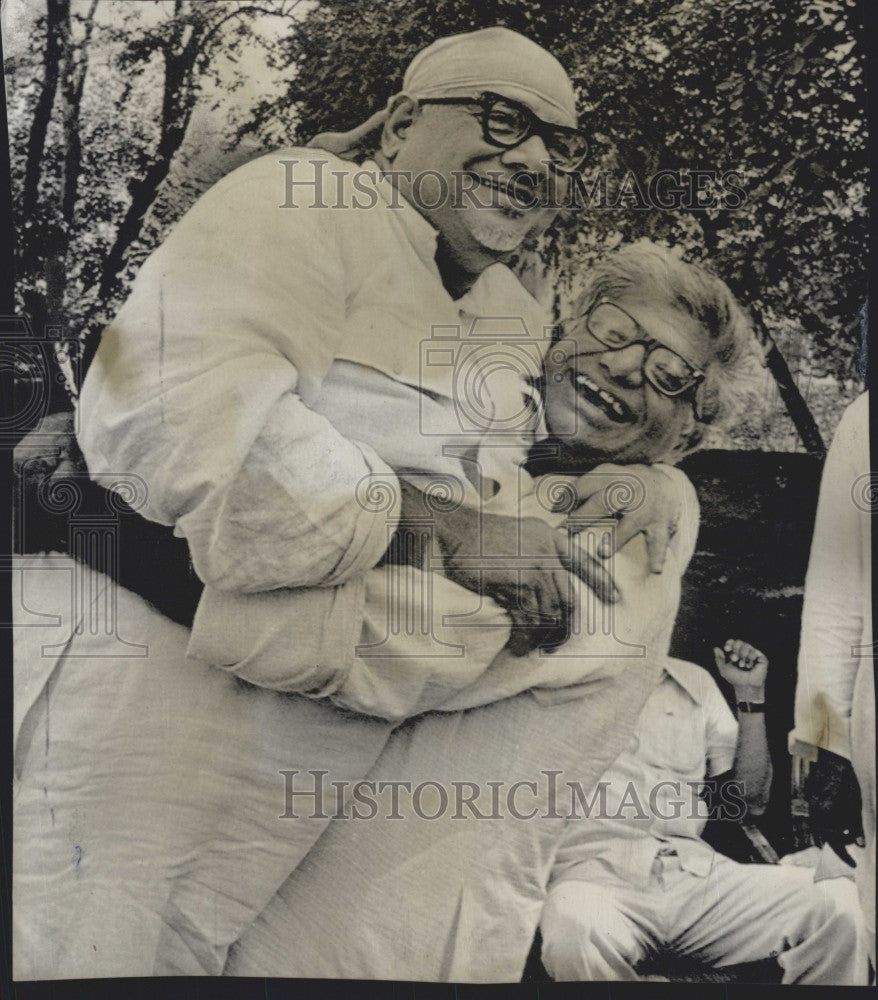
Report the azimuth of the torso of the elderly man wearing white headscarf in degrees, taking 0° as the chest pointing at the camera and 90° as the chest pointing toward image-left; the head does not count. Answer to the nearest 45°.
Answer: approximately 315°

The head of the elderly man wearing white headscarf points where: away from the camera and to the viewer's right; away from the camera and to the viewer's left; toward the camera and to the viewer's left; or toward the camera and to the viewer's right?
toward the camera and to the viewer's right

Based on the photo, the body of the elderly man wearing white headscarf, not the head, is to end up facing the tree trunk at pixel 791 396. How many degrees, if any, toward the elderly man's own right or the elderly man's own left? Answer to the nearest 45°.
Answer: approximately 45° to the elderly man's own left

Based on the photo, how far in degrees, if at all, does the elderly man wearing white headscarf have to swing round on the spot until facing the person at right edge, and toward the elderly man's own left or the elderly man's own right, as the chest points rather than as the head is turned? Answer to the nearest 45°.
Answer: approximately 45° to the elderly man's own left
